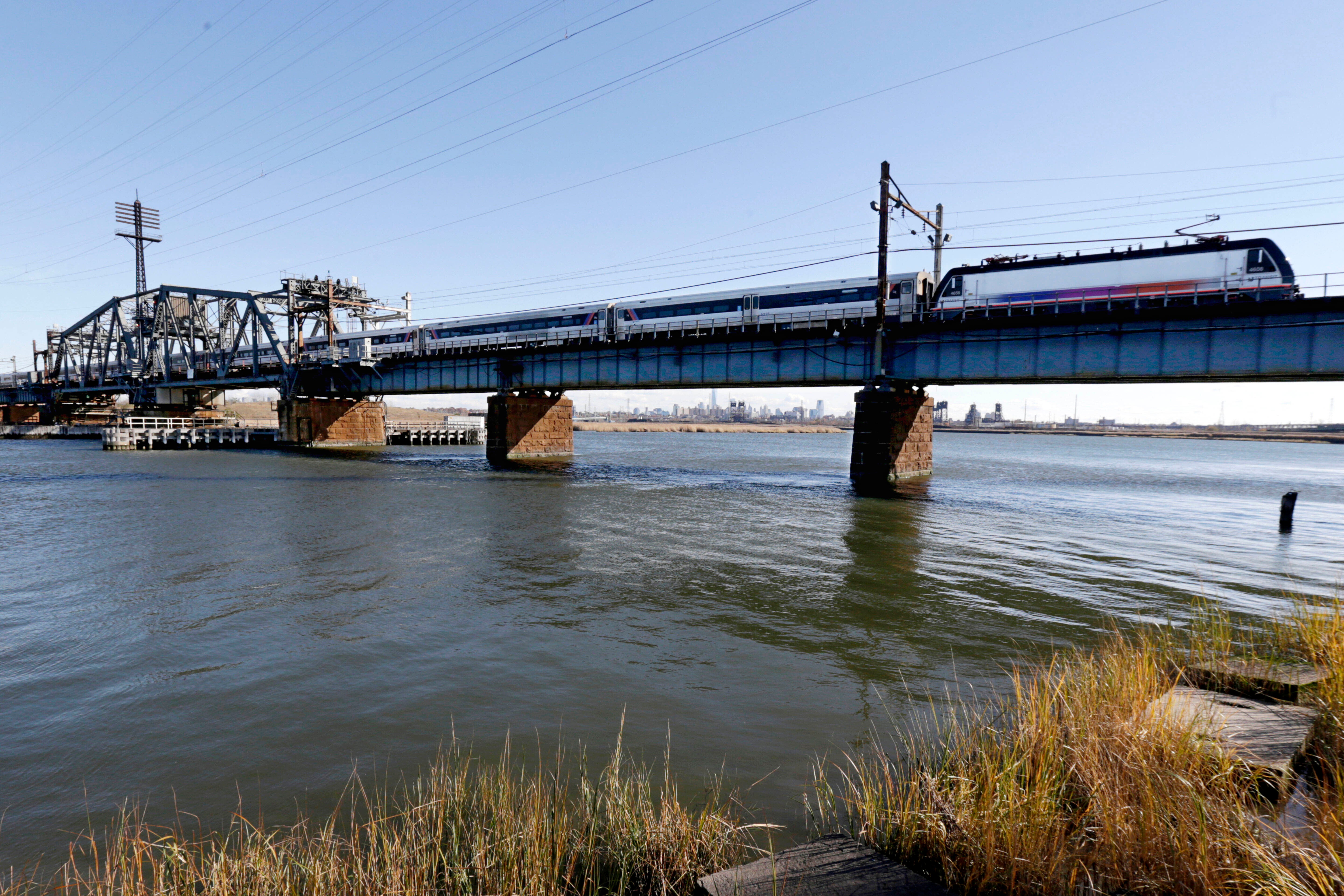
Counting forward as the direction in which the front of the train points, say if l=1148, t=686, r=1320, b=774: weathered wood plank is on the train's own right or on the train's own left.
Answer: on the train's own right

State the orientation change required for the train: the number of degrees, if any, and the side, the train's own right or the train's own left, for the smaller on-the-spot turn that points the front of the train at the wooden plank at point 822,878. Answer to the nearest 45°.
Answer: approximately 90° to the train's own right

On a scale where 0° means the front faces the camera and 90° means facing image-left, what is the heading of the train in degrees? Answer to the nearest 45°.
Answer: approximately 315°

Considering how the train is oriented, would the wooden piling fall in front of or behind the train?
in front

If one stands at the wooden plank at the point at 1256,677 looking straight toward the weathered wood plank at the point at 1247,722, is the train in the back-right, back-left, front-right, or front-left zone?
back-right

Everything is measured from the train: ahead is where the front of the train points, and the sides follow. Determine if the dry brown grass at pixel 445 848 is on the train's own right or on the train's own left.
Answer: on the train's own right

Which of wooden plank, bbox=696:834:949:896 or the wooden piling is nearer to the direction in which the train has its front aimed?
the wooden piling

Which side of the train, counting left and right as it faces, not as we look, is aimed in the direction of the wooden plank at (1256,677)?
right
